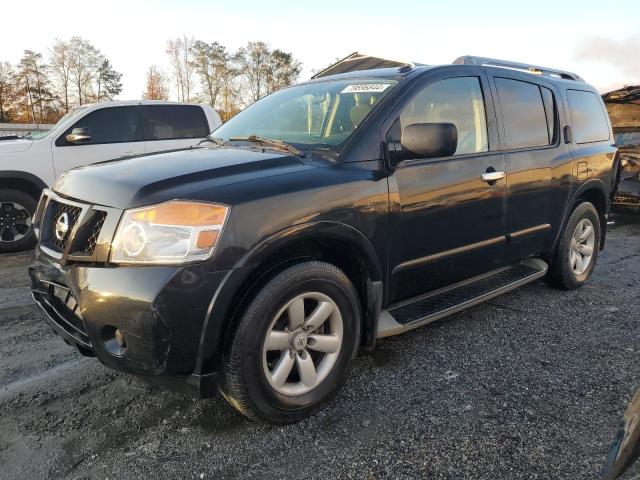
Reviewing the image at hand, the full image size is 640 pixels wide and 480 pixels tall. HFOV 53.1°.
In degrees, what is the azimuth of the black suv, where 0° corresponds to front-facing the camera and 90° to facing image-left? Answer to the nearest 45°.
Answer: approximately 45°

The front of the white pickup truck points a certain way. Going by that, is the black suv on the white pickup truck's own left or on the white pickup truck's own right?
on the white pickup truck's own left

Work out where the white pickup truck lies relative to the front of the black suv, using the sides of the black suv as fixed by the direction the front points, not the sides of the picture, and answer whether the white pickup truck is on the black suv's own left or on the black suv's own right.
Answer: on the black suv's own right

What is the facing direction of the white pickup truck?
to the viewer's left
